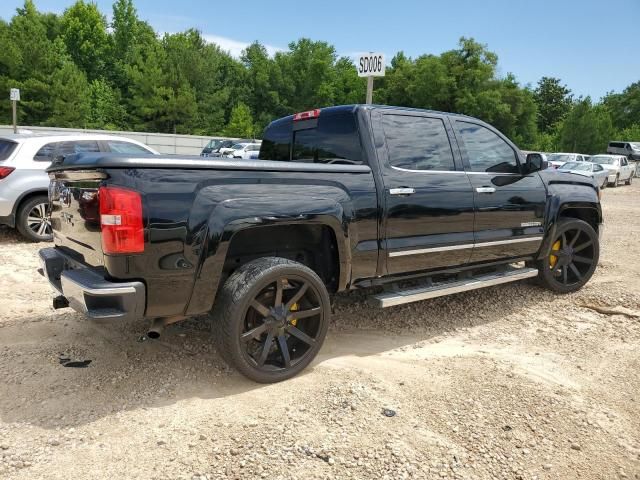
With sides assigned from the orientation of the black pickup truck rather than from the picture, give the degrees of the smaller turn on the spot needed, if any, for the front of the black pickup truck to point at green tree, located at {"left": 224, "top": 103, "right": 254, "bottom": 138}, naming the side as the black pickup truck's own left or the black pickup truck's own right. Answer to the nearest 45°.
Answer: approximately 45° to the black pickup truck's own left

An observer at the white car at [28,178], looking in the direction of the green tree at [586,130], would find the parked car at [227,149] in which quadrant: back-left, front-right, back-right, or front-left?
front-left

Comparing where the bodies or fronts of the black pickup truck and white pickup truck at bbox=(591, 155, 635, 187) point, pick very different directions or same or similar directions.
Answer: very different directions

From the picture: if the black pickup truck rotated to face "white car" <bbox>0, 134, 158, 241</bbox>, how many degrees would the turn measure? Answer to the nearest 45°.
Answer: approximately 90° to its left

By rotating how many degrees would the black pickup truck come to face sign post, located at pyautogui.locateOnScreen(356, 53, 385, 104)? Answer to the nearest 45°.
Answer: approximately 45° to its left

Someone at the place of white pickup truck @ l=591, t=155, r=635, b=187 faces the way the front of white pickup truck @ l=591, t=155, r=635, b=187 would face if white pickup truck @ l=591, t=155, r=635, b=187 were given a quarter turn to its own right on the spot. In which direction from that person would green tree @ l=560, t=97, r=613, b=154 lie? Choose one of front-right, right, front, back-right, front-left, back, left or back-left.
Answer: front-right

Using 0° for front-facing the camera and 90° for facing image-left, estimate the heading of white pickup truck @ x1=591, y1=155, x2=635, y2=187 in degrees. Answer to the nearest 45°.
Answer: approximately 45°

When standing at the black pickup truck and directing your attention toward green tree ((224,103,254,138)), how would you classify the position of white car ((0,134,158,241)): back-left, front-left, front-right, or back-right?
front-left

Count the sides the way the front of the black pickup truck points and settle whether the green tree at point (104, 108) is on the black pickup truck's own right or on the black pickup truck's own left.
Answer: on the black pickup truck's own left

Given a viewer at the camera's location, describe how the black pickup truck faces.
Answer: facing away from the viewer and to the right of the viewer

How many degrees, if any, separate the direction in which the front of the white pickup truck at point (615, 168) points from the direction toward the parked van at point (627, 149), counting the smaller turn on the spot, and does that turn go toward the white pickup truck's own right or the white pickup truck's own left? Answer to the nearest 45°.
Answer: approximately 135° to the white pickup truck's own right

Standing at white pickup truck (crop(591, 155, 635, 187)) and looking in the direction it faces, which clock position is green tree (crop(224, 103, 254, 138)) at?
The green tree is roughly at 2 o'clock from the white pickup truck.

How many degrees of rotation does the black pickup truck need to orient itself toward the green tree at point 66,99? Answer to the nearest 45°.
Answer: approximately 90° to its left

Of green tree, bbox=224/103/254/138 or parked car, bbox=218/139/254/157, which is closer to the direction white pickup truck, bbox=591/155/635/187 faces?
the parked car

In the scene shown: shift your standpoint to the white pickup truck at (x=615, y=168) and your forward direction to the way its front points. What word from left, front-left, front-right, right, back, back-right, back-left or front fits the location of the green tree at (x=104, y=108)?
front-right

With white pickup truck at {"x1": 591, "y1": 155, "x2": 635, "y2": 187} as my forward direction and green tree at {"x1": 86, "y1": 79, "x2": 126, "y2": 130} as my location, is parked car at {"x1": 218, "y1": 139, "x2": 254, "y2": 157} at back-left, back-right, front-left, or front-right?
front-right

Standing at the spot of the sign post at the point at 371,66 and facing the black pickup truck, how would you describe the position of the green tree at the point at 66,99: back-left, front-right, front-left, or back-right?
back-right

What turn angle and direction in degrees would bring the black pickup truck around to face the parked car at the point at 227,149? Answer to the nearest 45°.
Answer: approximately 45° to its left
